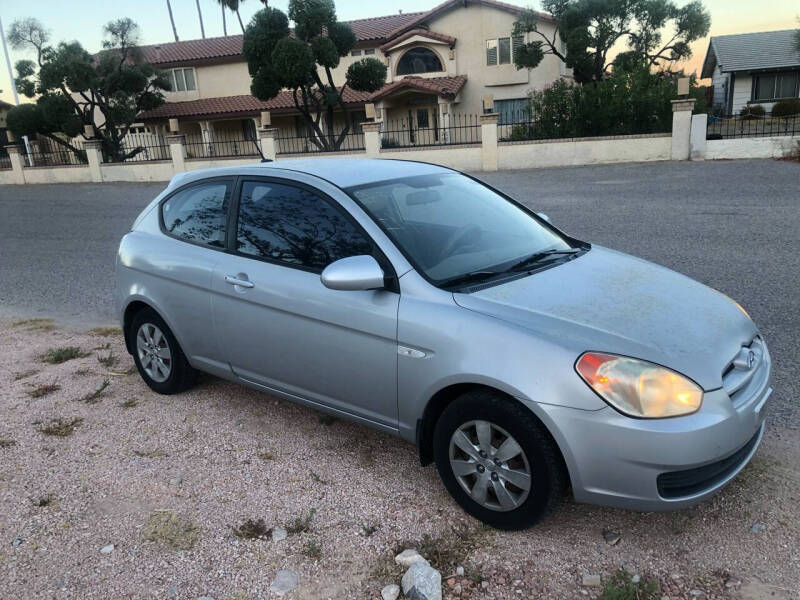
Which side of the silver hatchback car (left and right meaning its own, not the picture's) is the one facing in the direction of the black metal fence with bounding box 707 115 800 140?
left

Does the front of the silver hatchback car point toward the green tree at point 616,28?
no

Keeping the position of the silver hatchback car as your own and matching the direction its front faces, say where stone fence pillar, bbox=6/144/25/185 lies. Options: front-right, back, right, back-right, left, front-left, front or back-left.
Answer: back

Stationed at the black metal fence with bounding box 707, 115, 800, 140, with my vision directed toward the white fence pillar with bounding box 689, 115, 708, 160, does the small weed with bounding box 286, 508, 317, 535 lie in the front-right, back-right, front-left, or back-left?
front-left

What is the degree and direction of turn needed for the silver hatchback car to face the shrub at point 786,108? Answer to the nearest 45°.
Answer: approximately 90° to its left

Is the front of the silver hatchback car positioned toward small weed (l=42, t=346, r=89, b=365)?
no

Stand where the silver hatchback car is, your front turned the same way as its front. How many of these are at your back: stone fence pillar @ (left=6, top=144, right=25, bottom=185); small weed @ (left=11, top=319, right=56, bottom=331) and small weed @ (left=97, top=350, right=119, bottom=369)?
3

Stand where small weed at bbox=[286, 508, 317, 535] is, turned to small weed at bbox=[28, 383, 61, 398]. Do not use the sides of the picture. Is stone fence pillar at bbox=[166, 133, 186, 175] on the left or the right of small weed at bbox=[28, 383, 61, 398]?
right

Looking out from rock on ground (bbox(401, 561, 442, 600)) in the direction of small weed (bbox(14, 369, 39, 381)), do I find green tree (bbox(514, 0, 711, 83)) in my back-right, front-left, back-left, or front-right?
front-right

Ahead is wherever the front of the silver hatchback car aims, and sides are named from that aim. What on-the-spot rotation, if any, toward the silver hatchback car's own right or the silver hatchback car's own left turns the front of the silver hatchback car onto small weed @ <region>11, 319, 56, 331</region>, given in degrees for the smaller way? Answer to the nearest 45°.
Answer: approximately 180°

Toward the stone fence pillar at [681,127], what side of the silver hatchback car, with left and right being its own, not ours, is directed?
left

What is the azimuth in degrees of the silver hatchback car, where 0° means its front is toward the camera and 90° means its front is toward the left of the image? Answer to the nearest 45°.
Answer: approximately 315°

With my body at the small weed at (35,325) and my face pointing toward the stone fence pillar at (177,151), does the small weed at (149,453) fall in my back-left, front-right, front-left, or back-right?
back-right

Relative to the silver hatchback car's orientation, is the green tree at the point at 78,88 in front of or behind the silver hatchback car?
behind

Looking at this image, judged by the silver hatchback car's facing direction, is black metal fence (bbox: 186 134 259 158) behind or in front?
behind

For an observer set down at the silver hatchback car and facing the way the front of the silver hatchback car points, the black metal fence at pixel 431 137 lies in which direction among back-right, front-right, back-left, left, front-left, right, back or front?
back-left

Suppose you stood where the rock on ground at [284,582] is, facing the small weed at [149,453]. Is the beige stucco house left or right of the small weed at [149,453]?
right

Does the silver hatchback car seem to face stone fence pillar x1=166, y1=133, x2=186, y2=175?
no

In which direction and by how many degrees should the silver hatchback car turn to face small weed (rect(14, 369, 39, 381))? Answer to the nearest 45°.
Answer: approximately 180°
